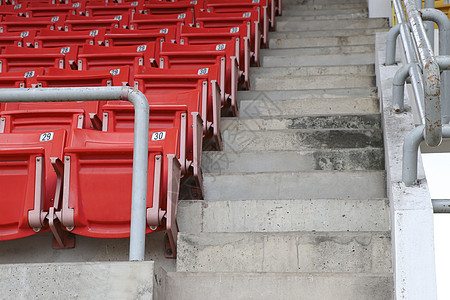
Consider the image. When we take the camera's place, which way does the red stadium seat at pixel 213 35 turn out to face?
facing the viewer

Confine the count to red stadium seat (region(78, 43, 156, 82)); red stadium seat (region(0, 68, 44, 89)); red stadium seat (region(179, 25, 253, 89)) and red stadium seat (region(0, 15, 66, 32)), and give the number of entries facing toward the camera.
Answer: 4

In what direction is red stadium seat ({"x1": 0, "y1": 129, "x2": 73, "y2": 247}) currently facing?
toward the camera

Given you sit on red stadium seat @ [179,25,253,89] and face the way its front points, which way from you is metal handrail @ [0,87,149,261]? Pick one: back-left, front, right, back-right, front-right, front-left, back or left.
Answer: front

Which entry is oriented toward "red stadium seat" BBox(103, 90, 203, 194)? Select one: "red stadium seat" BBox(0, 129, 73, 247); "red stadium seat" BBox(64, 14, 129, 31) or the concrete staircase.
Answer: "red stadium seat" BBox(64, 14, 129, 31)

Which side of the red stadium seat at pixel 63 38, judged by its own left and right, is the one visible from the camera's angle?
front

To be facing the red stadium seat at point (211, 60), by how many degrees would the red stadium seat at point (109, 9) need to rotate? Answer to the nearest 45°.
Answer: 0° — it already faces it

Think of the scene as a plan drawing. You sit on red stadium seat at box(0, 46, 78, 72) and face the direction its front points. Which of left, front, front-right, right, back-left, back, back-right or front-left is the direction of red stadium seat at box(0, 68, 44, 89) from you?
front

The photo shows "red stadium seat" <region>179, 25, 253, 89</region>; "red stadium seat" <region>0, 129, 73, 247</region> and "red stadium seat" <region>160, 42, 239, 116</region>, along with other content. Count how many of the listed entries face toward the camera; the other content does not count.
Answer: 3

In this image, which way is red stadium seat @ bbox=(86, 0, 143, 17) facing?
toward the camera

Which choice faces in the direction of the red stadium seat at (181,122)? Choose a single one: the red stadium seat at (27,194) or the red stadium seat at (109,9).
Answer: the red stadium seat at (109,9)

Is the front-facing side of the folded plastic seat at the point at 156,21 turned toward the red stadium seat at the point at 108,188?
yes

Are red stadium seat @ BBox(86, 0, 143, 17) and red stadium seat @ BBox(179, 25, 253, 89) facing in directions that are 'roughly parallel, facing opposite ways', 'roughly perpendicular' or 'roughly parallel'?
roughly parallel

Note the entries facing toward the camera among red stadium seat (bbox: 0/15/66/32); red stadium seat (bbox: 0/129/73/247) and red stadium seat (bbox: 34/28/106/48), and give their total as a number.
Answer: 3

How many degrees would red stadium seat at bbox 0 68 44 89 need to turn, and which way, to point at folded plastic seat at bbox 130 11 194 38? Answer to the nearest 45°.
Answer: approximately 135° to its left

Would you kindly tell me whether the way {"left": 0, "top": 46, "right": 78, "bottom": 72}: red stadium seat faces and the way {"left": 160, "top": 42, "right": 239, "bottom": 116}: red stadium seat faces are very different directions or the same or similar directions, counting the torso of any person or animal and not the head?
same or similar directions

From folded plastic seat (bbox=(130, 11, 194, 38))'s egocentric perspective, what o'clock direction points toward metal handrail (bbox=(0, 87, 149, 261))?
The metal handrail is roughly at 12 o'clock from the folded plastic seat.
